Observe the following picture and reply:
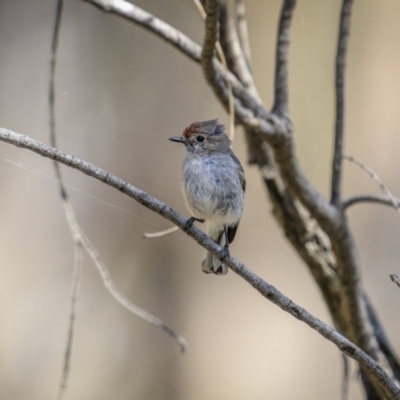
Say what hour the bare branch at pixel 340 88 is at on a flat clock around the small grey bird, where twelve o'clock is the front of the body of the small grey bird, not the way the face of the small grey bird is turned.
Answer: The bare branch is roughly at 8 o'clock from the small grey bird.
